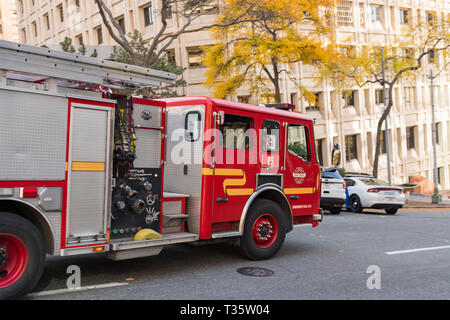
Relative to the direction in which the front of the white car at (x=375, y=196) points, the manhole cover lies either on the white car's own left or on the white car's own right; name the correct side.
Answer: on the white car's own left

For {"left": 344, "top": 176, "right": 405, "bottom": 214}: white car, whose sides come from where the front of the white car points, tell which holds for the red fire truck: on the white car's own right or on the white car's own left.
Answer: on the white car's own left

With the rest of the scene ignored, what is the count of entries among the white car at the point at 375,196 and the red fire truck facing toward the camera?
0

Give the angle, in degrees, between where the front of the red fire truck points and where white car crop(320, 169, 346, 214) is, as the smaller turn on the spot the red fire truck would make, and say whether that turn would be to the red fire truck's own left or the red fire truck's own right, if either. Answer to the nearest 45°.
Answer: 0° — it already faces it

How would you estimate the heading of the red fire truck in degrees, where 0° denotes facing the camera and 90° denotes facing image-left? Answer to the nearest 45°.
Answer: approximately 225°
